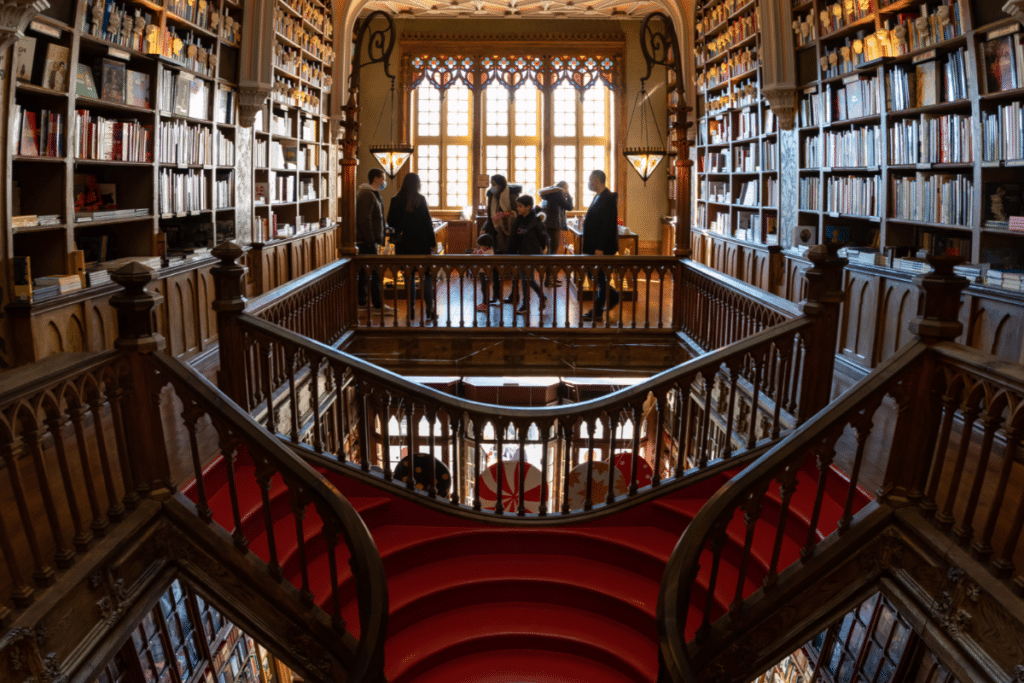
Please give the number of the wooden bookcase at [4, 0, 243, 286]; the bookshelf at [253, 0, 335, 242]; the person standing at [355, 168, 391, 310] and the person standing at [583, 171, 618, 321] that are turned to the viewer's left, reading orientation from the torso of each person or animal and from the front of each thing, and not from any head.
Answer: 1

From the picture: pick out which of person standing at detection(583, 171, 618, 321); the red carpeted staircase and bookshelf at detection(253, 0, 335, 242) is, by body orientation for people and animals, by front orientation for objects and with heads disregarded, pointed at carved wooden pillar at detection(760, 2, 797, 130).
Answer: the bookshelf

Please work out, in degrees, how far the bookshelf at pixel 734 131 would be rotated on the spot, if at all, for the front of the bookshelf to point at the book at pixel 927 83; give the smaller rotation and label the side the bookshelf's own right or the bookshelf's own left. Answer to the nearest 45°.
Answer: approximately 45° to the bookshelf's own left

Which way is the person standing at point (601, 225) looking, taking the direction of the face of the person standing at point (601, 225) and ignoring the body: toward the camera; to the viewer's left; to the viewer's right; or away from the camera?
to the viewer's left

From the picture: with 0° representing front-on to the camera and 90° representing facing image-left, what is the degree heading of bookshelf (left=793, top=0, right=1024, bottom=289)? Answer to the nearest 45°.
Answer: approximately 45°

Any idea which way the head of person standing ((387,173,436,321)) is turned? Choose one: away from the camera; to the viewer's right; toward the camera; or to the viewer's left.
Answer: away from the camera

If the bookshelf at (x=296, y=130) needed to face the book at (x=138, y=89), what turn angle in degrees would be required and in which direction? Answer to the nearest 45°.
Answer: approximately 45° to its right

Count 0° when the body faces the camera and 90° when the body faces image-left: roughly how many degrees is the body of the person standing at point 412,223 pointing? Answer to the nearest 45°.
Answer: approximately 180°

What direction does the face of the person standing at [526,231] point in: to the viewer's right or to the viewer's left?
to the viewer's left

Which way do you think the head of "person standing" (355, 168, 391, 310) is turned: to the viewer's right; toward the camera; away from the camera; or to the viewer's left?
to the viewer's right

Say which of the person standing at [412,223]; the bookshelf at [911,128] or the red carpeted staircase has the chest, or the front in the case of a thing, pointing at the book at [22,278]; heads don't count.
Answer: the bookshelf
